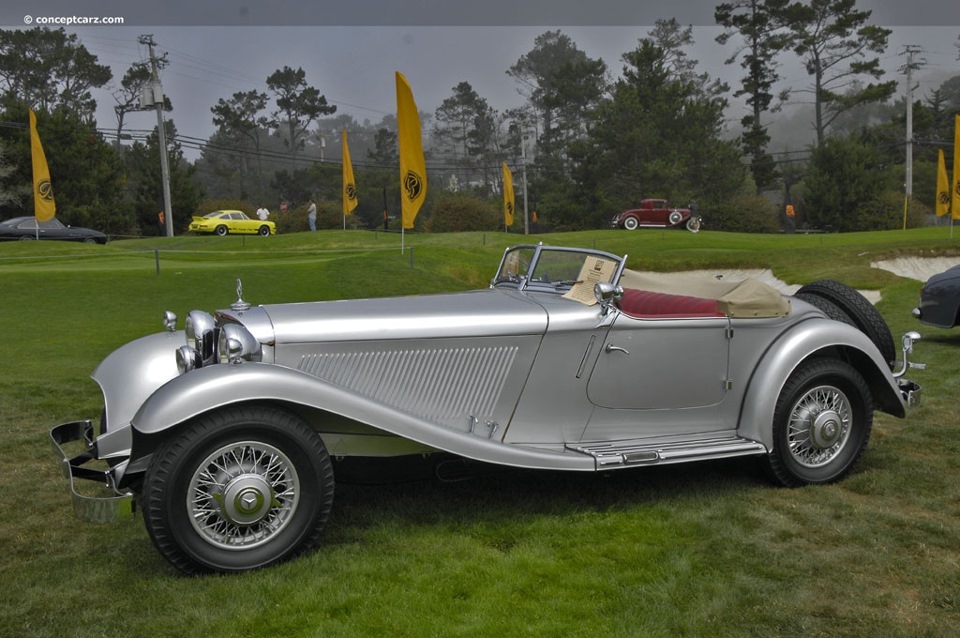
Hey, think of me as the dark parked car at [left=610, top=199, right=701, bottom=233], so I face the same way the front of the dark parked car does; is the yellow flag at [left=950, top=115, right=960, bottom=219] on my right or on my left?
on my right

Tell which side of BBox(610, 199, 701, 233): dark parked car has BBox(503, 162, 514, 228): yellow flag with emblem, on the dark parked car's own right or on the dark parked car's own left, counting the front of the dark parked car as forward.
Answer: on the dark parked car's own right

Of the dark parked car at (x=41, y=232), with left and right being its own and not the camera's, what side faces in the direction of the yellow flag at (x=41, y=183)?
right

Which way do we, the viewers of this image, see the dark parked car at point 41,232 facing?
facing to the right of the viewer

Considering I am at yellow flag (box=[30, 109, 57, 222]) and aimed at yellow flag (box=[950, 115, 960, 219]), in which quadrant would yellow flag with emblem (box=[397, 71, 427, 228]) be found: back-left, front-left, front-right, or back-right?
front-right

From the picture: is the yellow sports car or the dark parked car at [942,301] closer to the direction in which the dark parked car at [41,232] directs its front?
the yellow sports car
